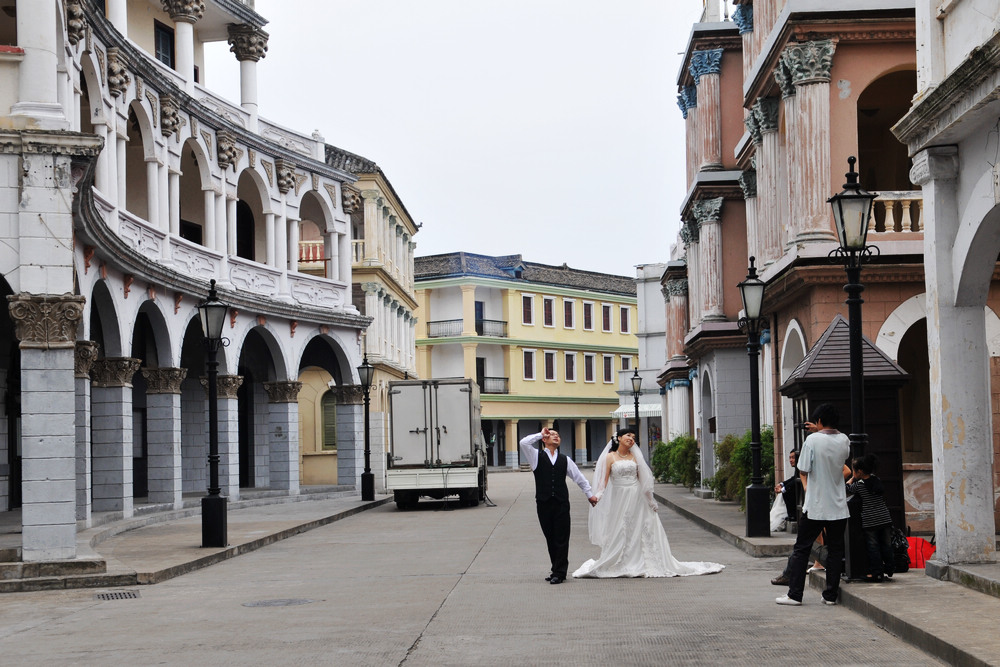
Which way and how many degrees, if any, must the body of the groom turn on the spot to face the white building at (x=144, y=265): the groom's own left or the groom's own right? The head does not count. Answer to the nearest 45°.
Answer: approximately 135° to the groom's own right

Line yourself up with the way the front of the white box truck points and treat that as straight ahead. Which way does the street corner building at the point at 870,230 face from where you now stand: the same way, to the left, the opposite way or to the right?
to the left

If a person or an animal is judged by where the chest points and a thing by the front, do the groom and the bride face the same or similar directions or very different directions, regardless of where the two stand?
same or similar directions

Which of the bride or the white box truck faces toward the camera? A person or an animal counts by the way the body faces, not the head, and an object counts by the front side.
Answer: the bride

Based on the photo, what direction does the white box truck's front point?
away from the camera

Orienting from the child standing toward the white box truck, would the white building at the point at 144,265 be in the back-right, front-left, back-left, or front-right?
front-left

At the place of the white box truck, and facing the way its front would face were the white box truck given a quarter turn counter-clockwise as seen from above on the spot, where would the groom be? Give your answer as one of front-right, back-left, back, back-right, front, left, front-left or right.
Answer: left

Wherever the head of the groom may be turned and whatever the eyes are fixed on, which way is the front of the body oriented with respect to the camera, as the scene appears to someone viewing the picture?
toward the camera

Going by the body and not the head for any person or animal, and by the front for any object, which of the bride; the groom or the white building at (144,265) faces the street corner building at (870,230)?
the white building

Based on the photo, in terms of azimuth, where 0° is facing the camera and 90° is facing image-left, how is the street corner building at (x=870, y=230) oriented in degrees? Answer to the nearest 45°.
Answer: approximately 90°

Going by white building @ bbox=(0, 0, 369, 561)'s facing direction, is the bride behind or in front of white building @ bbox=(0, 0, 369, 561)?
in front

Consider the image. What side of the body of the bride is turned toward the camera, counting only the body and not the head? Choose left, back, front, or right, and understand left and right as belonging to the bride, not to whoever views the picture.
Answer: front

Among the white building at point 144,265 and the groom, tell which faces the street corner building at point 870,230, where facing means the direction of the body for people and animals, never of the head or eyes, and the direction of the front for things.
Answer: the white building
